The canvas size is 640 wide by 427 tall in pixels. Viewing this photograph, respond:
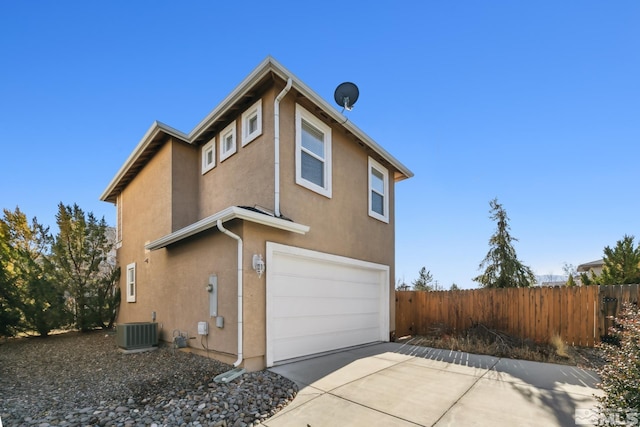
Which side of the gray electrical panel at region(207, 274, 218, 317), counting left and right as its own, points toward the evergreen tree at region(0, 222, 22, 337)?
right

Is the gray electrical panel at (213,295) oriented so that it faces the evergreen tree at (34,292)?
no

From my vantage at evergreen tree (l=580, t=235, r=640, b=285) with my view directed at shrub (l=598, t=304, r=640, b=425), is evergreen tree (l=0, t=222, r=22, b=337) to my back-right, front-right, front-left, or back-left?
front-right

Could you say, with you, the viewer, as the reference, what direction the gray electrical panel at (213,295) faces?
facing the viewer and to the left of the viewer

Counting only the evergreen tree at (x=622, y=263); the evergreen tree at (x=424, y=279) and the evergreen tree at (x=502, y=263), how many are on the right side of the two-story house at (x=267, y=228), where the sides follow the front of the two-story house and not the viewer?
0

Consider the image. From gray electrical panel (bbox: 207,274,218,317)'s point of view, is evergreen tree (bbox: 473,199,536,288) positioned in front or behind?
behind

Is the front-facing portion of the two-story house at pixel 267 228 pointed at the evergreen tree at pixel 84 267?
no

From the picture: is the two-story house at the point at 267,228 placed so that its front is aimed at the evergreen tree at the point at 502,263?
no
